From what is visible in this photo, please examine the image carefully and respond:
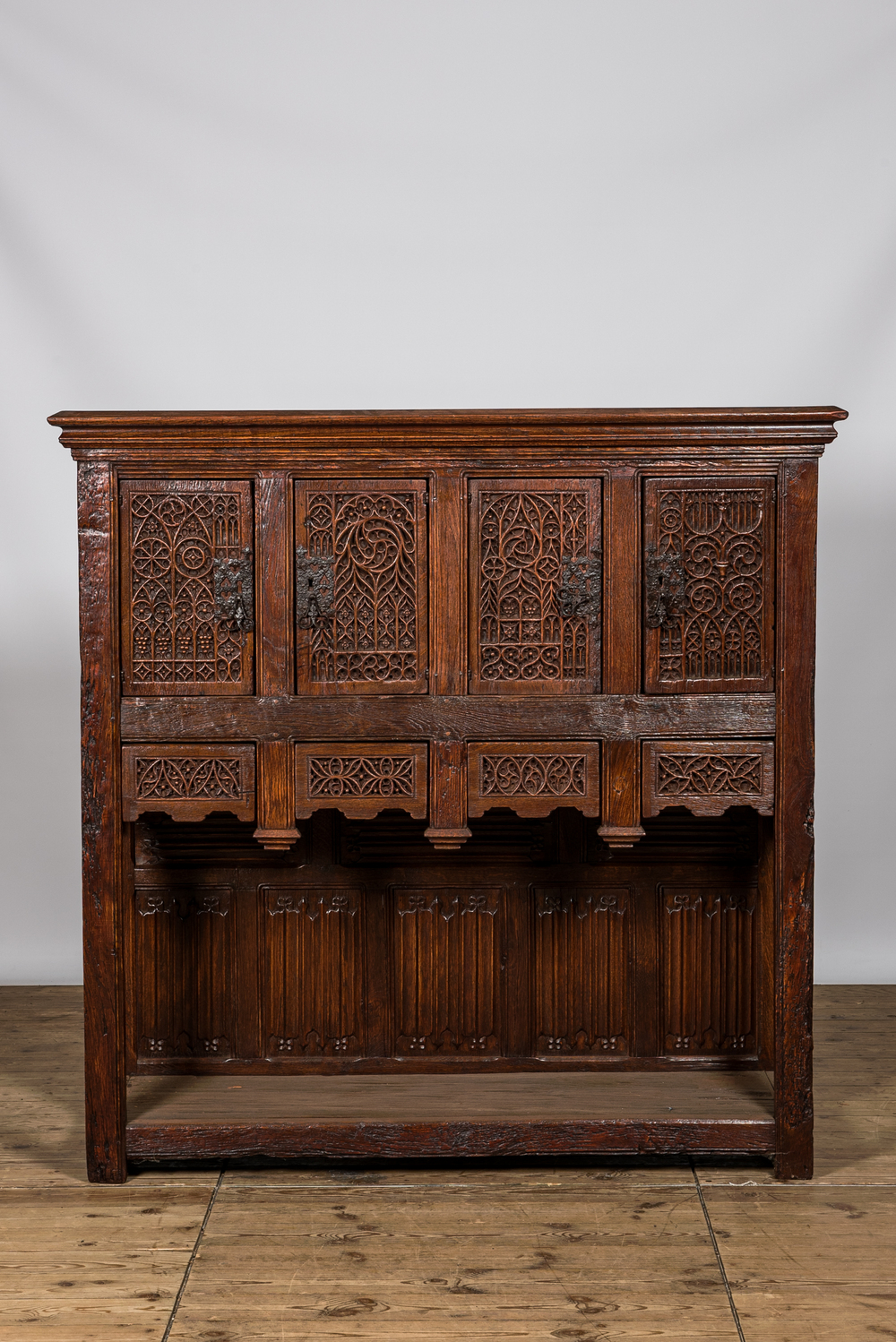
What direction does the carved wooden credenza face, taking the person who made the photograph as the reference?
facing the viewer
